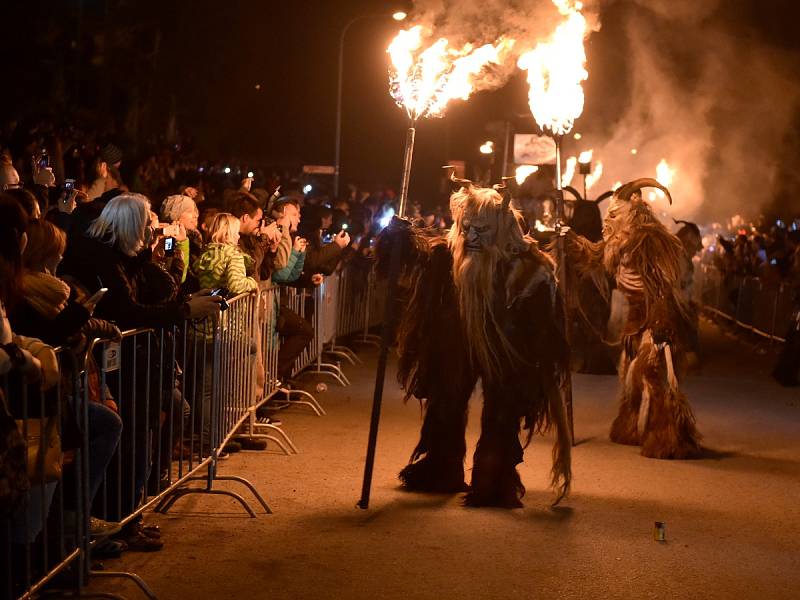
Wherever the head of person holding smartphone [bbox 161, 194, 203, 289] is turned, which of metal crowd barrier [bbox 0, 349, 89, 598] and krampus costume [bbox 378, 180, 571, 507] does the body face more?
the krampus costume

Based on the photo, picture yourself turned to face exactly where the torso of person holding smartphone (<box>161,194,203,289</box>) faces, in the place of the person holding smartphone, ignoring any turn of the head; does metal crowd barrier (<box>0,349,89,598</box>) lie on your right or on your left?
on your right

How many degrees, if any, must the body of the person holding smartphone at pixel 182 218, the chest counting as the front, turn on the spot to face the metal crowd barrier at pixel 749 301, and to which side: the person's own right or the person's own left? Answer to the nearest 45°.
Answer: approximately 45° to the person's own left

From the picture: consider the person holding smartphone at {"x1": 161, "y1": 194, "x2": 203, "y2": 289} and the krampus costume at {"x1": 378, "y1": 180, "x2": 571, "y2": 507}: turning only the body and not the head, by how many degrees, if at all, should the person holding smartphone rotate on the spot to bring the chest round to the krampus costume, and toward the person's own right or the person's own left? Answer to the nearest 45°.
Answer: approximately 45° to the person's own right

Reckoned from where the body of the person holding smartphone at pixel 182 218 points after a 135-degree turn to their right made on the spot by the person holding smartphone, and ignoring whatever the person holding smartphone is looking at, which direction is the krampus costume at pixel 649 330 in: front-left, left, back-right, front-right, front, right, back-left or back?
back-left

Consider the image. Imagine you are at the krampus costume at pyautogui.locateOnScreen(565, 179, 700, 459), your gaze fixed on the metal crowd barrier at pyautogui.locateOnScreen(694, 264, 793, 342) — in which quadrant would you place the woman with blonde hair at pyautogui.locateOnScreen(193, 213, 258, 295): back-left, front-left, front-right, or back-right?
back-left

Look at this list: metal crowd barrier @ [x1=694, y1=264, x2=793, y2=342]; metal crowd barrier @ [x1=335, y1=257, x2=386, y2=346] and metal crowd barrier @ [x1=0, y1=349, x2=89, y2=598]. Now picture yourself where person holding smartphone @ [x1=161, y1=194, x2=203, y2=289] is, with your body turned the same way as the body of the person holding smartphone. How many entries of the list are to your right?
1

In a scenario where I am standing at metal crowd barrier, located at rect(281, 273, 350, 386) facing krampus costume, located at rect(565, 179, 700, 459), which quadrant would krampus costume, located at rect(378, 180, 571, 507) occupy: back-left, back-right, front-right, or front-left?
front-right

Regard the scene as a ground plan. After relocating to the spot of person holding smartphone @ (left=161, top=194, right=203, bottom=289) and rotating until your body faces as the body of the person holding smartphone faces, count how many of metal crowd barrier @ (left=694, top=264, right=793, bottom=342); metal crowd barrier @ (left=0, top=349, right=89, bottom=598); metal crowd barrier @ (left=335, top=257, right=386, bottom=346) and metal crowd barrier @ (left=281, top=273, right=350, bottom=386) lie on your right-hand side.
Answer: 1

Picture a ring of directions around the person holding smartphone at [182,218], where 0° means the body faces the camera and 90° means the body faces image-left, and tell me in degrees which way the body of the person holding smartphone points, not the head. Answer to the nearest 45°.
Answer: approximately 270°
